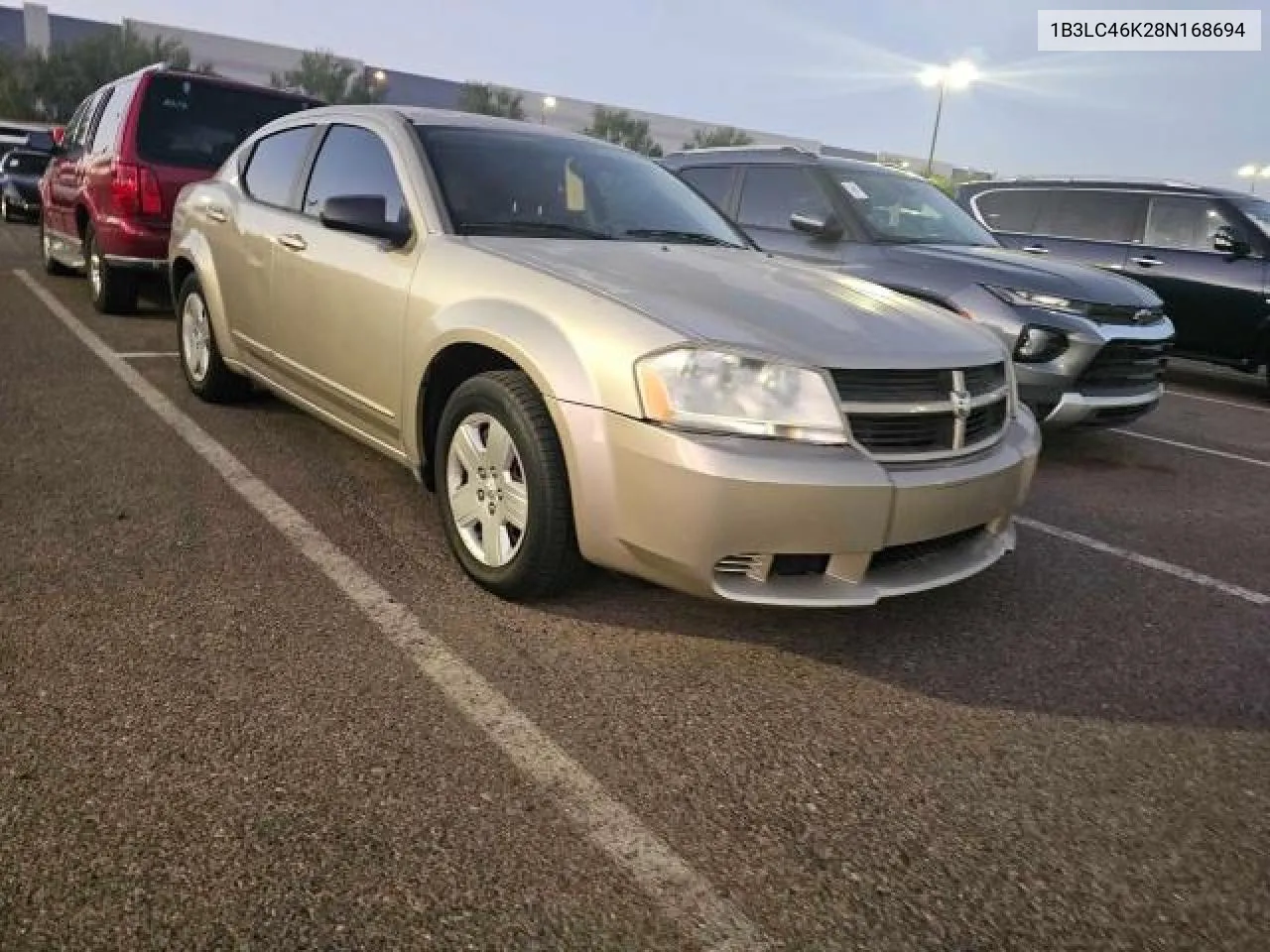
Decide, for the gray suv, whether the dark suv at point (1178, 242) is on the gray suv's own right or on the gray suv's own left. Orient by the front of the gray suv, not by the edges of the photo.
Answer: on the gray suv's own left

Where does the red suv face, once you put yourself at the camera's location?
facing away from the viewer and to the left of the viewer

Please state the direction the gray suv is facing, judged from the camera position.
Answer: facing the viewer and to the right of the viewer

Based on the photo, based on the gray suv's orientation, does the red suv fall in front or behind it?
behind

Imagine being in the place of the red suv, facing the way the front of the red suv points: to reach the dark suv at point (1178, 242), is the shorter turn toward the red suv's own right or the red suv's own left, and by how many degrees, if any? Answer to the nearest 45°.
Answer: approximately 135° to the red suv's own right

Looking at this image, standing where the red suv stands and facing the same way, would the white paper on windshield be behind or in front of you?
behind

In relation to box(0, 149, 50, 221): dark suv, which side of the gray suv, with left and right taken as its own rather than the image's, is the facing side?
back

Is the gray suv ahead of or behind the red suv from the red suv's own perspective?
behind
